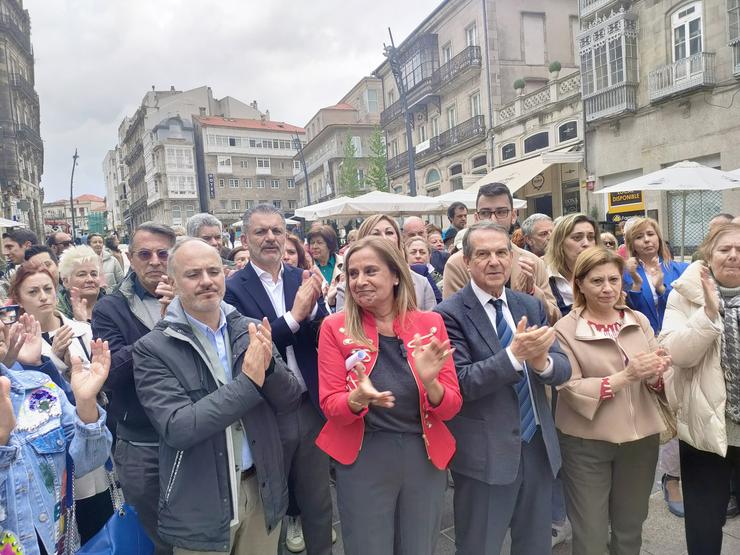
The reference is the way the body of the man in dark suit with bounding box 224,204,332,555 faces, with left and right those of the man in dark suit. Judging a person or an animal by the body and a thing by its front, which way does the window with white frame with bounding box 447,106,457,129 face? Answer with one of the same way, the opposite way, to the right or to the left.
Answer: to the right

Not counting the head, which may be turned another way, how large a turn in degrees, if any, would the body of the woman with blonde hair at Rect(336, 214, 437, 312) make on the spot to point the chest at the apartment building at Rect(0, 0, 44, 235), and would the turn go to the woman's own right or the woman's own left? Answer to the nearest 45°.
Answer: approximately 135° to the woman's own right

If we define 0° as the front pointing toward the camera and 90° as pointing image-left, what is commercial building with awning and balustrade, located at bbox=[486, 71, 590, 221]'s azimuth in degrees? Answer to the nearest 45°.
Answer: approximately 45°

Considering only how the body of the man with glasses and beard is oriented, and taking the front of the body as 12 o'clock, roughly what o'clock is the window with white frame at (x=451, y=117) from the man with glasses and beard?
The window with white frame is roughly at 6 o'clock from the man with glasses and beard.

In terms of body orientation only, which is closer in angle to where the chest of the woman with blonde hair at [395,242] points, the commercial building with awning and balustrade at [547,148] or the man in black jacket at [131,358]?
the man in black jacket

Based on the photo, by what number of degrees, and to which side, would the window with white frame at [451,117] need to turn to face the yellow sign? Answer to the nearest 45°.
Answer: approximately 90° to its left

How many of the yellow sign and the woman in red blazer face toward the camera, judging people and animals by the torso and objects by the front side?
2

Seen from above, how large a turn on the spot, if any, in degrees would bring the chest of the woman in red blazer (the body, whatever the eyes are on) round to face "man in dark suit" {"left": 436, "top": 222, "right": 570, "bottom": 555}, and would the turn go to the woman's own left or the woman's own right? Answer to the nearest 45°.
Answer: approximately 135° to the woman's own left

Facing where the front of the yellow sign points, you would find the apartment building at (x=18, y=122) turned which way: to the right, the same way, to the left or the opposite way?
to the left

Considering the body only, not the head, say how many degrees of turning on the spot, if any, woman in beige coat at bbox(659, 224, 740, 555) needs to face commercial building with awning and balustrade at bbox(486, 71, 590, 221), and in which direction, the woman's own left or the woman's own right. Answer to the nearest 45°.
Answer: approximately 135° to the woman's own left
